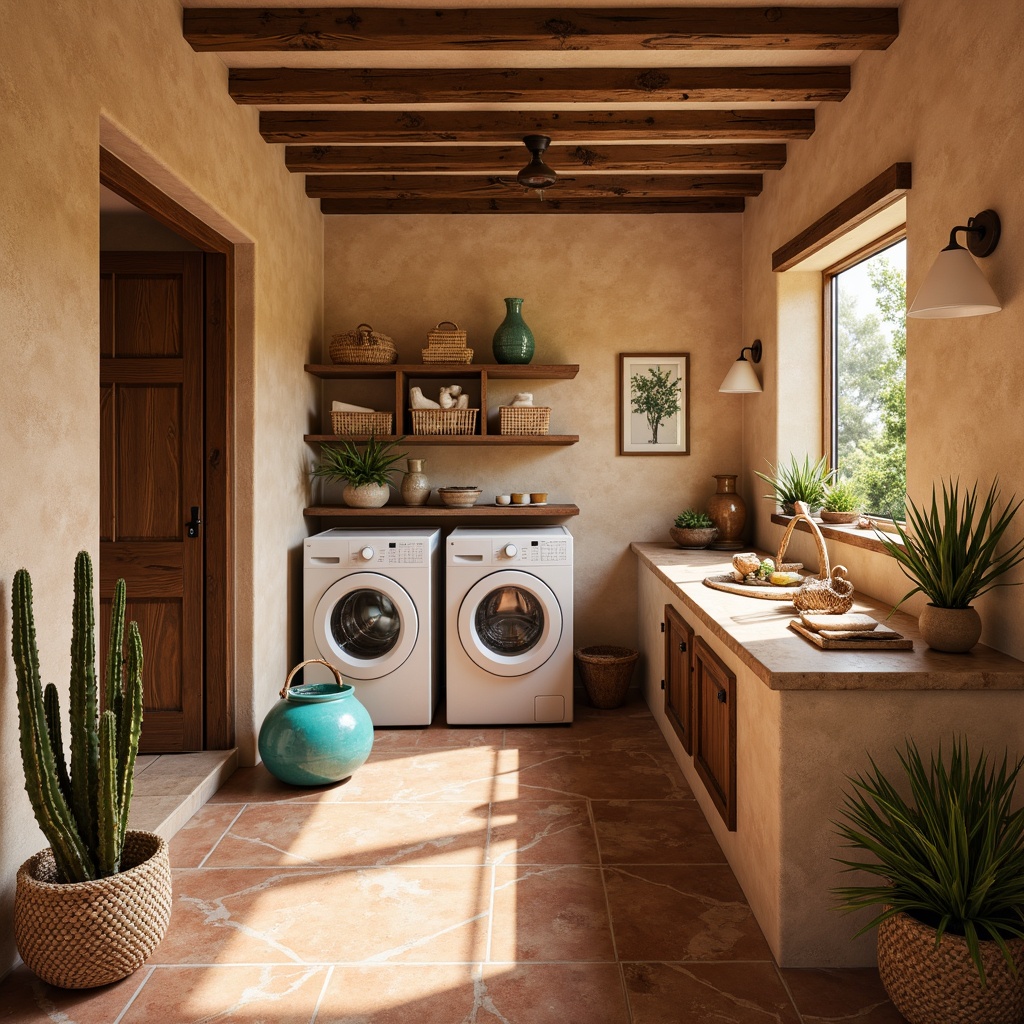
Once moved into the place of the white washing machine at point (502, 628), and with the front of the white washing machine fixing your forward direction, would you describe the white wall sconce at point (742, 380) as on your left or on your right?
on your left

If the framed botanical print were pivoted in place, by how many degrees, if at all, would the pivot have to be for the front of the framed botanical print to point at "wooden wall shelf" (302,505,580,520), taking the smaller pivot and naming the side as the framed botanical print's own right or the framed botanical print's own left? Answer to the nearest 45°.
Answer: approximately 45° to the framed botanical print's own right

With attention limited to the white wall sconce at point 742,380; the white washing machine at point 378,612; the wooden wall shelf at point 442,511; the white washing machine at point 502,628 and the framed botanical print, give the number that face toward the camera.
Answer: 4

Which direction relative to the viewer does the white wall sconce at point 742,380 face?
to the viewer's left

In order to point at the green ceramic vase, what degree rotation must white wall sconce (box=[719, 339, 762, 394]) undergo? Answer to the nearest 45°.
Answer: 0° — it already faces it

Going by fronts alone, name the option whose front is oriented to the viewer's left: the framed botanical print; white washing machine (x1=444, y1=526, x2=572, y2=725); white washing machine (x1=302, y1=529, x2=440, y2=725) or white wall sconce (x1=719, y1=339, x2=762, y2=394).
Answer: the white wall sconce

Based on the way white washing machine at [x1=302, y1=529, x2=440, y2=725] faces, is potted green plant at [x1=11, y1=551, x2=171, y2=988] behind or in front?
in front
